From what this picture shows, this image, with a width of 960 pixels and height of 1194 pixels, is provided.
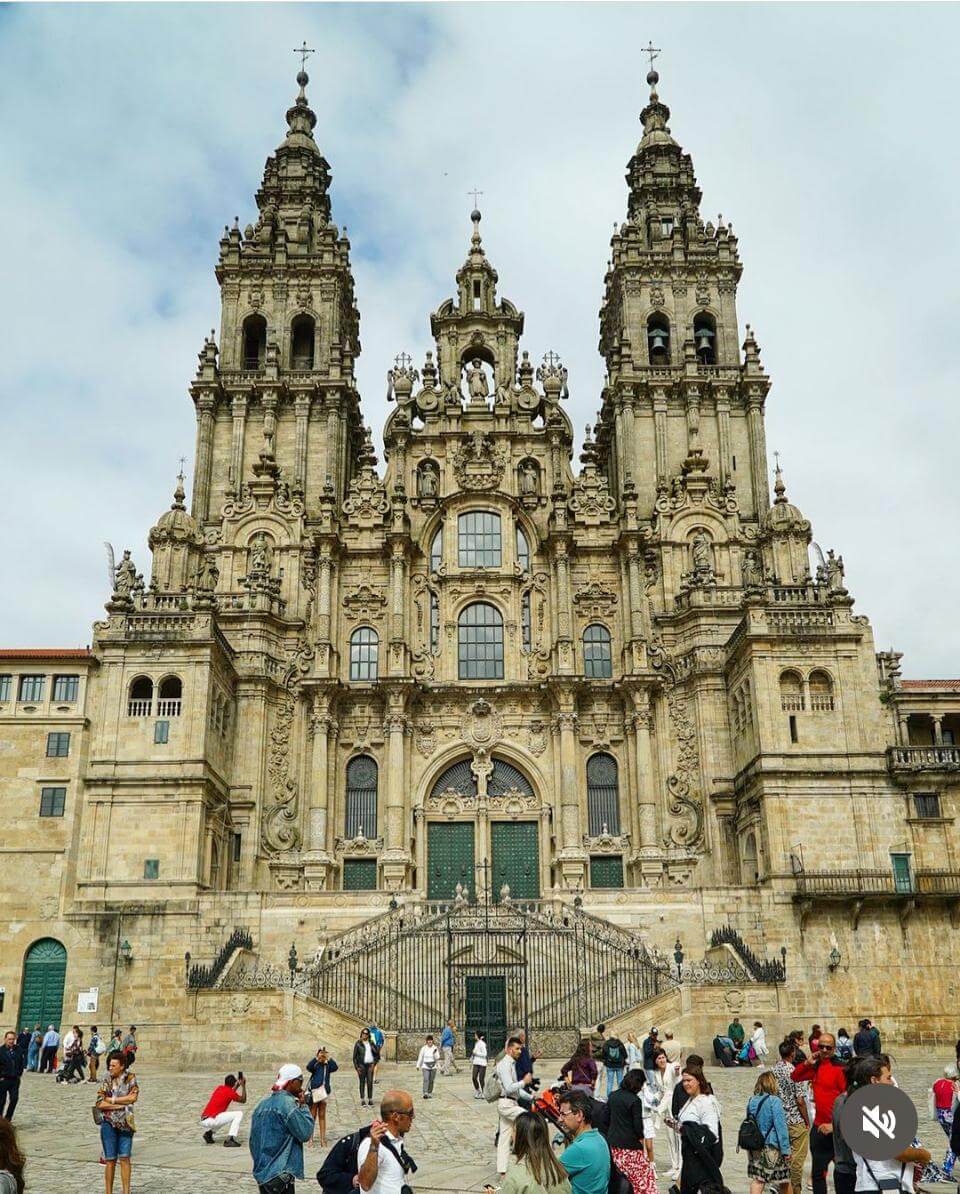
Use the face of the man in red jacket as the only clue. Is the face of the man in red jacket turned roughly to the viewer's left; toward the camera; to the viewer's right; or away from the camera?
toward the camera

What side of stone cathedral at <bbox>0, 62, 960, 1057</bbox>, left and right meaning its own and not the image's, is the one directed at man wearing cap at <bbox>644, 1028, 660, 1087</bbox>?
front

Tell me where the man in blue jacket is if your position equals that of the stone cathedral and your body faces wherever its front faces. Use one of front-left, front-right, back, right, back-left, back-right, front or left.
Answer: front

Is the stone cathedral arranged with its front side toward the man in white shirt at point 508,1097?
yes

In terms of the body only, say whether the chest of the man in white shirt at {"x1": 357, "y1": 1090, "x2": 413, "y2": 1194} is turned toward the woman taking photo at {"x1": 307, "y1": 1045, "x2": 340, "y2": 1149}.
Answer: no

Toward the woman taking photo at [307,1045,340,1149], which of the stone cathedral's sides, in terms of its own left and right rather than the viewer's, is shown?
front

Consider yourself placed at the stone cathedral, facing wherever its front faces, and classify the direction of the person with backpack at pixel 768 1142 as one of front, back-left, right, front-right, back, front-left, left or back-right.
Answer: front

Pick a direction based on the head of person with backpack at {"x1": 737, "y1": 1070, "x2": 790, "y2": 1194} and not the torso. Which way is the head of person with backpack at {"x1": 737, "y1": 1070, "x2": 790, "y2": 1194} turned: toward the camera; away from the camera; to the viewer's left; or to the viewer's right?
away from the camera

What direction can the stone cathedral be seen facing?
toward the camera

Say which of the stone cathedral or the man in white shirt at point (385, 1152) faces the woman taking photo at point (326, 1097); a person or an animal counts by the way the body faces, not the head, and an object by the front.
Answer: the stone cathedral

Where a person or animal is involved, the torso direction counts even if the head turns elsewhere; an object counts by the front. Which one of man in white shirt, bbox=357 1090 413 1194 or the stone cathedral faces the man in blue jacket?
the stone cathedral
